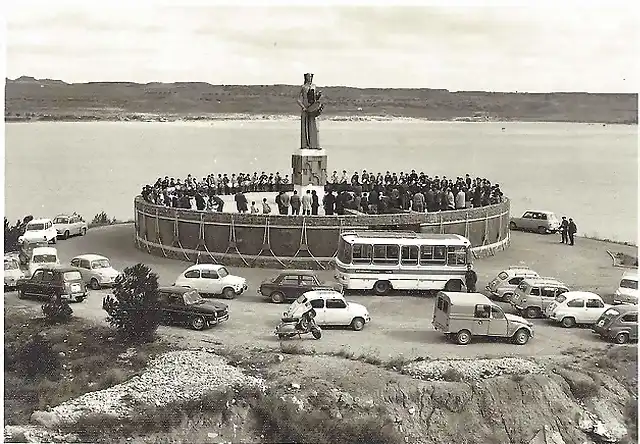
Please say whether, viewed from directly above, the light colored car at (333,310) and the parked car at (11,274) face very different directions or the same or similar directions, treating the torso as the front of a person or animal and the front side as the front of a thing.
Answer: same or similar directions

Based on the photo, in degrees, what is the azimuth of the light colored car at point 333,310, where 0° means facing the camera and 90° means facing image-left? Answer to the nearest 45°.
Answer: approximately 270°

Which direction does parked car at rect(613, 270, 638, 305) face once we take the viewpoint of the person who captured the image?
facing the viewer and to the left of the viewer

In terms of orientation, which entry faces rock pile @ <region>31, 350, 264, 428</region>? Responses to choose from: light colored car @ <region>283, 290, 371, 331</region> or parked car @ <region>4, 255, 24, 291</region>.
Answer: the parked car
